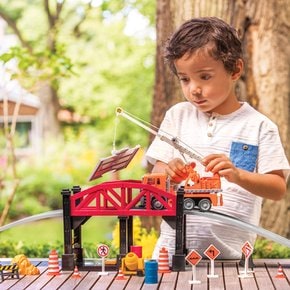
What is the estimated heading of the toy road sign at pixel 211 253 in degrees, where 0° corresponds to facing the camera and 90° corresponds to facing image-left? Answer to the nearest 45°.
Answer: approximately 0°

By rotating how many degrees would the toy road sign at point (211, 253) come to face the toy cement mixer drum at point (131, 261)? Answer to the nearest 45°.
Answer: approximately 90° to its right

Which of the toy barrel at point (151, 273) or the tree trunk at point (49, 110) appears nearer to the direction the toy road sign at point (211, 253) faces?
the toy barrel

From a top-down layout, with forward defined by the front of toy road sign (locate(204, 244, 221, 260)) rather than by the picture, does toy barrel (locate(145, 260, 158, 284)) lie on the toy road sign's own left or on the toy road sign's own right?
on the toy road sign's own right

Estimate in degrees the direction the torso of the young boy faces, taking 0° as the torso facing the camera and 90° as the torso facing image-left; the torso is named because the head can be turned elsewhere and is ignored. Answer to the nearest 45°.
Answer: approximately 45°

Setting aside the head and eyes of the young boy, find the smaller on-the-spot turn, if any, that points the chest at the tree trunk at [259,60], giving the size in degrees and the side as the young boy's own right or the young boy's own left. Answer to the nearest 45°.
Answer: approximately 135° to the young boy's own right

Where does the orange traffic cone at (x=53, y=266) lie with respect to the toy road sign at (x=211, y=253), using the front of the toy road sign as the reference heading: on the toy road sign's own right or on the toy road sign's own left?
on the toy road sign's own right

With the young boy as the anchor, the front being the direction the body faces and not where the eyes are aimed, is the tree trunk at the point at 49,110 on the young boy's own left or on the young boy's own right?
on the young boy's own right

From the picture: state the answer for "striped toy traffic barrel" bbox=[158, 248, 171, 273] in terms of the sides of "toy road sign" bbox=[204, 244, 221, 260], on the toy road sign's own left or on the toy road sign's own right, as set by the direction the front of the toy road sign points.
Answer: on the toy road sign's own right
